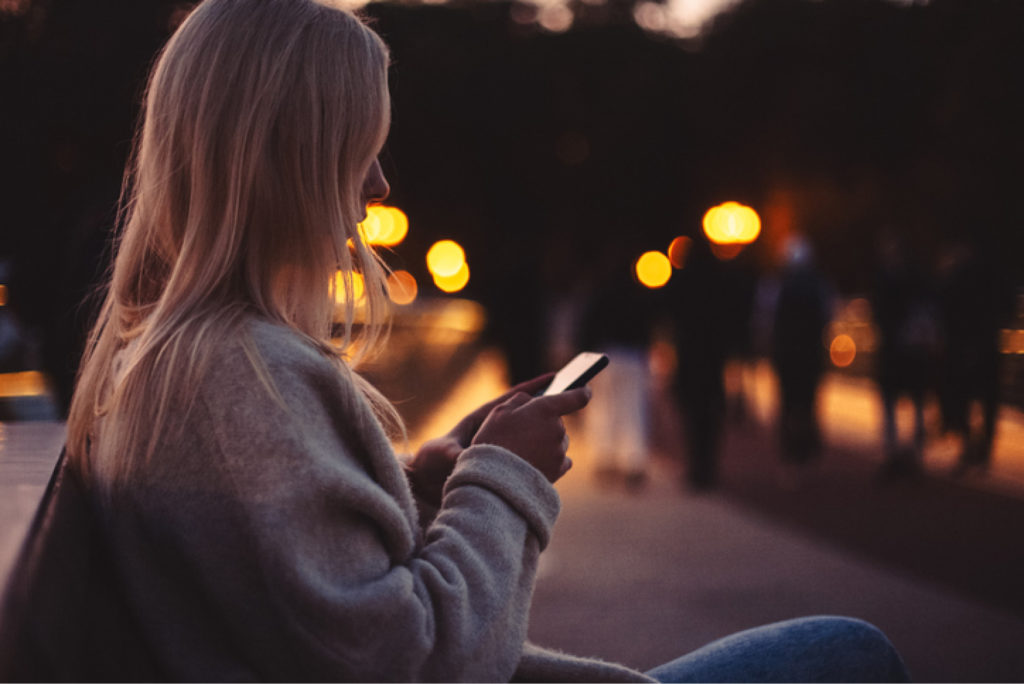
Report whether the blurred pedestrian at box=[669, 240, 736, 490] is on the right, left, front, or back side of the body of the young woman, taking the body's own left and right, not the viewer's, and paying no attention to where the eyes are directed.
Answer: left

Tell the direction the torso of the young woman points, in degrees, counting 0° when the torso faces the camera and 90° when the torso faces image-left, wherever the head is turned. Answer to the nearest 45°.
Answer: approximately 270°

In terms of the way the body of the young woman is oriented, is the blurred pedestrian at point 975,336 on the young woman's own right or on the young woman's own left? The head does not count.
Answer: on the young woman's own left
